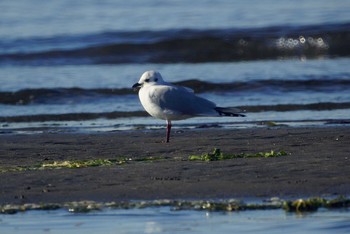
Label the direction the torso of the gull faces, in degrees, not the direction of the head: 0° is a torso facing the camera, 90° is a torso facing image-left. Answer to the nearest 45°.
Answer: approximately 90°
